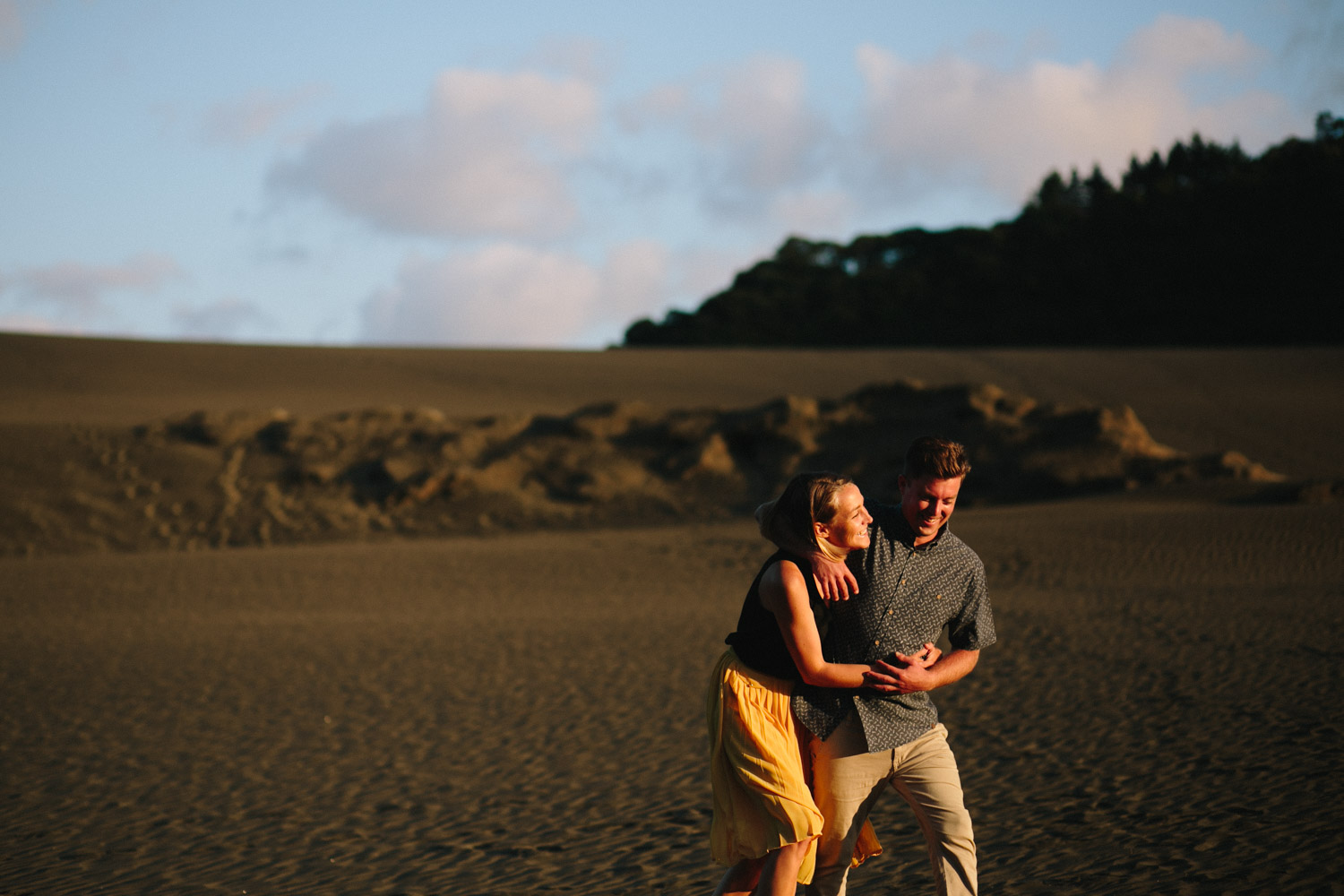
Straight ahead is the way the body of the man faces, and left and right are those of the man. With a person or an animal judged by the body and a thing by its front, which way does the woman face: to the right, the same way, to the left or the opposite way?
to the left

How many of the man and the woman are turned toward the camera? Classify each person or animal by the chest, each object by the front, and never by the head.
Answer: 1

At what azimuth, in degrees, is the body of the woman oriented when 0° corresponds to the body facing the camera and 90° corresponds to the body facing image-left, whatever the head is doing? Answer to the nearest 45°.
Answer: approximately 270°

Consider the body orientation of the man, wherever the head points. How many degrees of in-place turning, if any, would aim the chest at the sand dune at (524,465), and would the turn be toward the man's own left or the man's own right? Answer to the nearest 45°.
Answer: approximately 180°

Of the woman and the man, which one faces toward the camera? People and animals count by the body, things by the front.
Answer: the man

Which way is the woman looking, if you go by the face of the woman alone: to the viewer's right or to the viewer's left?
to the viewer's right

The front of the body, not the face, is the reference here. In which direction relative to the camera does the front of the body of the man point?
toward the camera
